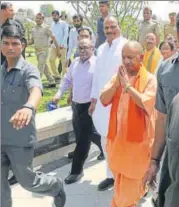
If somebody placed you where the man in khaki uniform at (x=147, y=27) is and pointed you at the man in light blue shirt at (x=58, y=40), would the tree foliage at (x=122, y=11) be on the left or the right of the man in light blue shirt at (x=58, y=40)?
right

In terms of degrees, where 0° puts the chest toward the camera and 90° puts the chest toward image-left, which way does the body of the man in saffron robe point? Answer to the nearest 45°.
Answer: approximately 45°

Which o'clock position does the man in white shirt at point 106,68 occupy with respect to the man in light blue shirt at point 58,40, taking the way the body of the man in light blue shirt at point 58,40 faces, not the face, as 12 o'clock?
the man in white shirt at point 106,68 is roughly at 12 o'clock from the man in light blue shirt at point 58,40.

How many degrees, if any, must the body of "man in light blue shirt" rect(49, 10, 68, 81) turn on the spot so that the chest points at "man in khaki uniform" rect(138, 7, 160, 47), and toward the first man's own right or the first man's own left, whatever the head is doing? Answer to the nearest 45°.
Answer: approximately 45° to the first man's own left

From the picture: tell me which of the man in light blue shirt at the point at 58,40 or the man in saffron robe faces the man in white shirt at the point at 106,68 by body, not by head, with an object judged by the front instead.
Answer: the man in light blue shirt at the point at 58,40

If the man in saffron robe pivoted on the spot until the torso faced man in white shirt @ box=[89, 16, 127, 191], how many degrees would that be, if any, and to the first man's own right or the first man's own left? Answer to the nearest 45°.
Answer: approximately 135° to the first man's own right

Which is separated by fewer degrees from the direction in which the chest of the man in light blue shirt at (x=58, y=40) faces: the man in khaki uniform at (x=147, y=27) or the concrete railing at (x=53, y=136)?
the concrete railing

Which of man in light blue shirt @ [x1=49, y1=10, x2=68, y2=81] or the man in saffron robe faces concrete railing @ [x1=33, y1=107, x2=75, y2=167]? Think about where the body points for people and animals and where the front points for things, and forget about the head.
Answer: the man in light blue shirt

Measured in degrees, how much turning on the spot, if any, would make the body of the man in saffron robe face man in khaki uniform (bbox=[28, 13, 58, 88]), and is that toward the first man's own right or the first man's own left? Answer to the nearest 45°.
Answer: approximately 135° to the first man's own right

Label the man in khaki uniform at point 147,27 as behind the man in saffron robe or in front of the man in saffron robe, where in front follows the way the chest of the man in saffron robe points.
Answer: behind

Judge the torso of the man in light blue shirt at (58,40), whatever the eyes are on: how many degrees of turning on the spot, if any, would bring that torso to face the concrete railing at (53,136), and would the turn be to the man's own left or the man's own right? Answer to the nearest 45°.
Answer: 0° — they already face it
